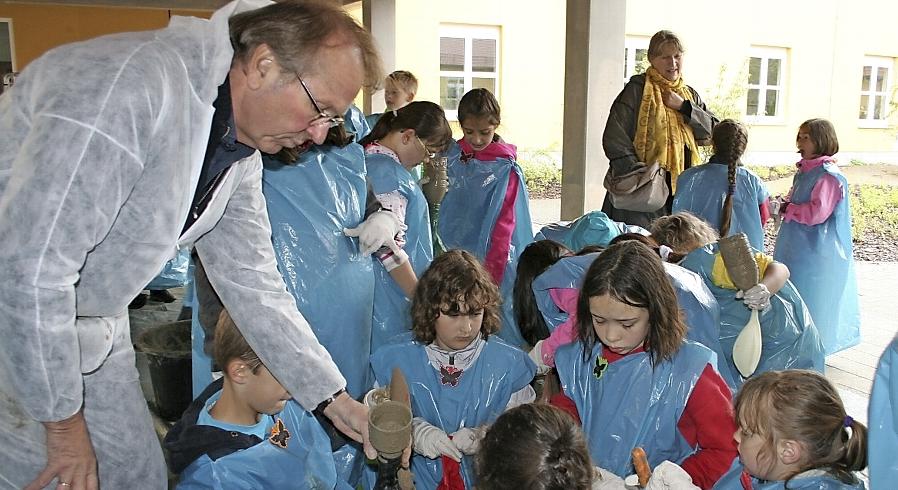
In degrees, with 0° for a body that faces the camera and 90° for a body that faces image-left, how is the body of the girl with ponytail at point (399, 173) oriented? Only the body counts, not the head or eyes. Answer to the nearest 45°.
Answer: approximately 270°

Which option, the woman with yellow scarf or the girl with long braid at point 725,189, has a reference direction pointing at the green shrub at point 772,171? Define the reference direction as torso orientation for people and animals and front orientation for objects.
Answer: the girl with long braid

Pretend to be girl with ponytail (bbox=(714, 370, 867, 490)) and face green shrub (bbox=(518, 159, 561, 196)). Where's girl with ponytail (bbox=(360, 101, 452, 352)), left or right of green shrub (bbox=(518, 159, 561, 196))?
left

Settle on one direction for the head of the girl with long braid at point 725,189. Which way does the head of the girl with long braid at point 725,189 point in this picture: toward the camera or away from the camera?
away from the camera

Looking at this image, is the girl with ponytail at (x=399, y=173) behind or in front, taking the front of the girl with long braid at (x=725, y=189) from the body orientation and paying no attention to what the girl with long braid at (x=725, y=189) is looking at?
behind

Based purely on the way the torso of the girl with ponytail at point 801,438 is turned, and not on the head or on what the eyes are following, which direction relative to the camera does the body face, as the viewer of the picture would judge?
to the viewer's left

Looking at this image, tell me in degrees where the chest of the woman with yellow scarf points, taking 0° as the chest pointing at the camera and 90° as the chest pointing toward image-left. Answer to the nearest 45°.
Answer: approximately 315°

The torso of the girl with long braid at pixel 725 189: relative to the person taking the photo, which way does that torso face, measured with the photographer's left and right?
facing away from the viewer

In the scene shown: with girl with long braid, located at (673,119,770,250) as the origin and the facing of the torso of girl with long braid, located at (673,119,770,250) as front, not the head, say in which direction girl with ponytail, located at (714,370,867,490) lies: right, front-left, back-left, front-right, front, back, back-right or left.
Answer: back

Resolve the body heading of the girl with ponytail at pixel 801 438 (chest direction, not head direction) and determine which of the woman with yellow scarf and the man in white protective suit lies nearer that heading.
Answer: the man in white protective suit
